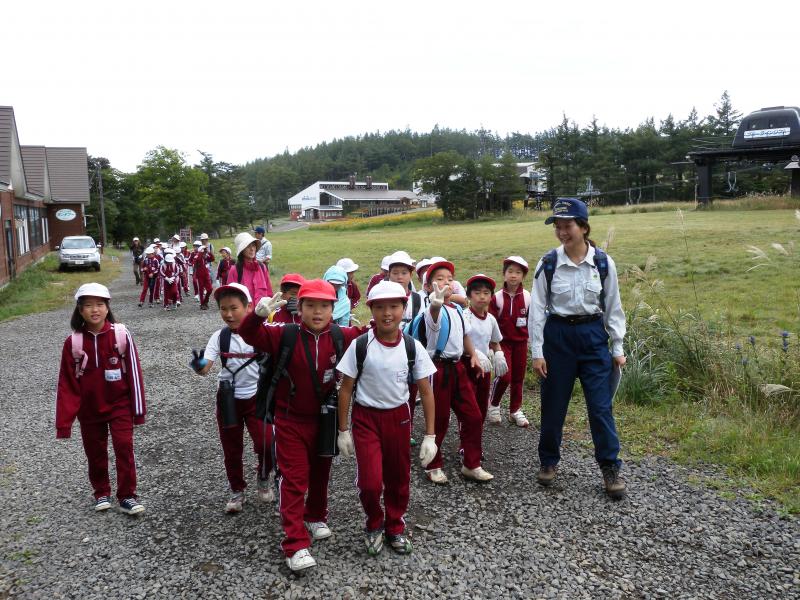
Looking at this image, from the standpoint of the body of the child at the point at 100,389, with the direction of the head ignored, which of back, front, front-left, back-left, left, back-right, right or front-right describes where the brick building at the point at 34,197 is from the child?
back

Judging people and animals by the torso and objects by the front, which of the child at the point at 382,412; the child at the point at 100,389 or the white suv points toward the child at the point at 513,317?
the white suv

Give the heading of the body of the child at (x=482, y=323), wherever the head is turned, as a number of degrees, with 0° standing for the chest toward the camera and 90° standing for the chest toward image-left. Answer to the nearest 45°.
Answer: approximately 0°

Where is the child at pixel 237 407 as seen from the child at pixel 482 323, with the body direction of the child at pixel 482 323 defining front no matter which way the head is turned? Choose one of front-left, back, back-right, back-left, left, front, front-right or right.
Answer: front-right

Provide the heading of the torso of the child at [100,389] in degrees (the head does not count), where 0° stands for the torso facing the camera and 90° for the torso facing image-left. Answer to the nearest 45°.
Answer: approximately 0°

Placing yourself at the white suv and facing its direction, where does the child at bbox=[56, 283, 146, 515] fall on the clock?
The child is roughly at 12 o'clock from the white suv.

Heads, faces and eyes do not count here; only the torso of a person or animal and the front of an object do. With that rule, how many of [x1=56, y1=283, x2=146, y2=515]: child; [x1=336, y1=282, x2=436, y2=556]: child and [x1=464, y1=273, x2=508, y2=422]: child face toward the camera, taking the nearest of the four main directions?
3

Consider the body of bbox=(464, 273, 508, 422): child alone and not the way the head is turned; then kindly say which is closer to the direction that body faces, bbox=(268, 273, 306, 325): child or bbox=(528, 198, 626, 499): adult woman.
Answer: the adult woman

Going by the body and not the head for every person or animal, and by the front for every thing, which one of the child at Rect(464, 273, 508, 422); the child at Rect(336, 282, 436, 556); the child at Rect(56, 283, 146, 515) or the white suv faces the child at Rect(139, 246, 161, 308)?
the white suv

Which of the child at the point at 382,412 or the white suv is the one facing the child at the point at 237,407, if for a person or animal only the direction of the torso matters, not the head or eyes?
the white suv
